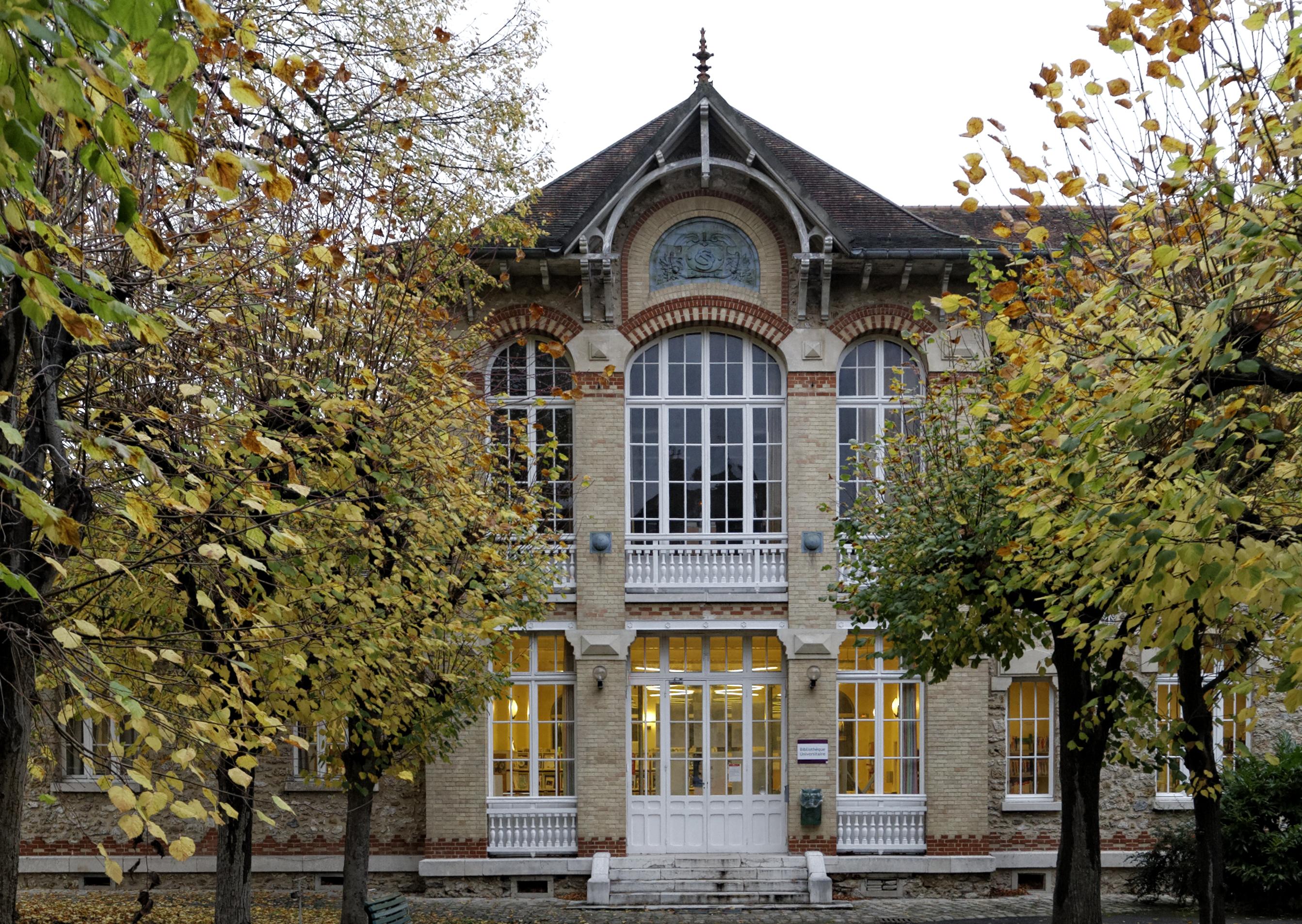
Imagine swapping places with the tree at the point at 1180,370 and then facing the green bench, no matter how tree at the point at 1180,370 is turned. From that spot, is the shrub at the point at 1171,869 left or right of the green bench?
right

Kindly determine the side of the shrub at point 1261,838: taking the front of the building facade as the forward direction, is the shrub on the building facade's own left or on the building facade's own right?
on the building facade's own left

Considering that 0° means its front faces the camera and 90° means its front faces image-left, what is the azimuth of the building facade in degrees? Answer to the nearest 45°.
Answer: approximately 0°

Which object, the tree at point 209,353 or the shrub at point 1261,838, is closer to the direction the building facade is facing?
the tree

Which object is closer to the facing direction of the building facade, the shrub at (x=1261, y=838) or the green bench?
the green bench

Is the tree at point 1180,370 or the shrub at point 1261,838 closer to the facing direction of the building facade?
the tree
